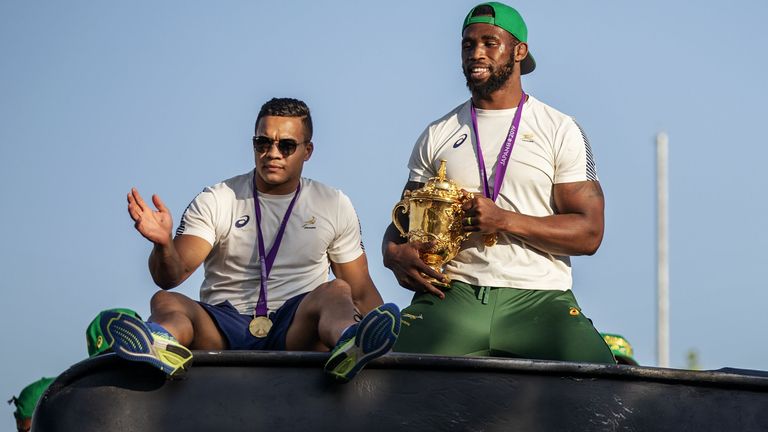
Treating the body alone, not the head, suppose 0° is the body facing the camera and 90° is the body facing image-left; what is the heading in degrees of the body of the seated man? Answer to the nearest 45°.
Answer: approximately 0°

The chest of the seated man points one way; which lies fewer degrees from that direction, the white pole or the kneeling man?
the kneeling man

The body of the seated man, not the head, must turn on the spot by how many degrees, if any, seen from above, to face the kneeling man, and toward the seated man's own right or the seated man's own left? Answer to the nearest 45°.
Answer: approximately 45° to the seated man's own left

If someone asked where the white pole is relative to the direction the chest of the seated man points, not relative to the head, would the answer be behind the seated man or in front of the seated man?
behind

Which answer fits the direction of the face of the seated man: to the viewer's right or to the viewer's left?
to the viewer's left
